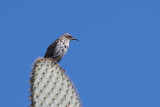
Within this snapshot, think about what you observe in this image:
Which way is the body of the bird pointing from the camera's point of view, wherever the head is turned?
to the viewer's right
